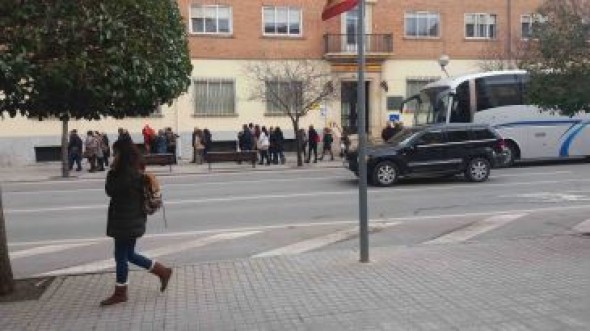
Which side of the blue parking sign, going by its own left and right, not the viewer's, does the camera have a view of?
front
